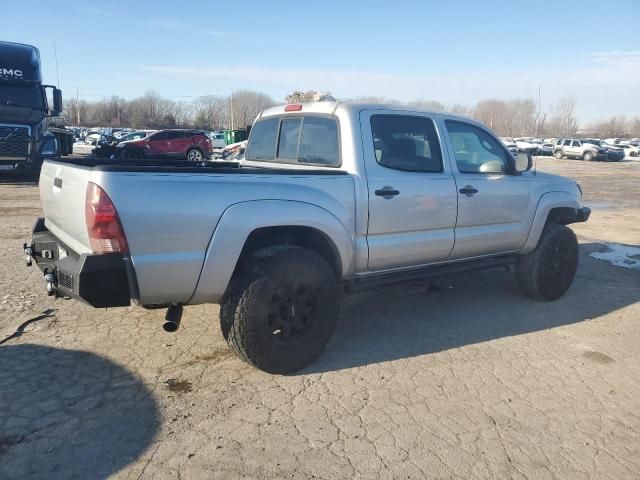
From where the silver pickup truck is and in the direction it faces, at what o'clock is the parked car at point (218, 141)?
The parked car is roughly at 10 o'clock from the silver pickup truck.

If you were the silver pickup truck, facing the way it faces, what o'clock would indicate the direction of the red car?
The red car is roughly at 10 o'clock from the silver pickup truck.

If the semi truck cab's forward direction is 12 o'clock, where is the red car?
The red car is roughly at 7 o'clock from the semi truck cab.

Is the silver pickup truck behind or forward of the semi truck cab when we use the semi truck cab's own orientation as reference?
forward

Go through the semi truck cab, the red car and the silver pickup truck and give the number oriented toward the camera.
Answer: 1

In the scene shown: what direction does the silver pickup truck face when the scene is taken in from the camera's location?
facing away from the viewer and to the right of the viewer

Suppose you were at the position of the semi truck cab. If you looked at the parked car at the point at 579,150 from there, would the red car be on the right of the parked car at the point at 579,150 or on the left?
left

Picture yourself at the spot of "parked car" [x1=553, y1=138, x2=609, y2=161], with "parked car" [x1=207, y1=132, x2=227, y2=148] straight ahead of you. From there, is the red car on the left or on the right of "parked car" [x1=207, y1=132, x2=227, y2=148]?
left

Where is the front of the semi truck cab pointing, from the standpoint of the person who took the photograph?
facing the viewer

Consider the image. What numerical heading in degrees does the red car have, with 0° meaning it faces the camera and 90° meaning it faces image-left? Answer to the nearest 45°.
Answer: approximately 90°

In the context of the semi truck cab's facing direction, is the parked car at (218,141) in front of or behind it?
behind

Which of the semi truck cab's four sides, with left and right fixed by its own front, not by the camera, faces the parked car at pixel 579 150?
left

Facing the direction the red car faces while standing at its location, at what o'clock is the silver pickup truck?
The silver pickup truck is roughly at 9 o'clock from the red car.

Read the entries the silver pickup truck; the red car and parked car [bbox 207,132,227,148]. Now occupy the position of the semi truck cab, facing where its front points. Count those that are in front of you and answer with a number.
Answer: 1

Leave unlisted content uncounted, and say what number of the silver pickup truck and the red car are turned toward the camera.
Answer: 0

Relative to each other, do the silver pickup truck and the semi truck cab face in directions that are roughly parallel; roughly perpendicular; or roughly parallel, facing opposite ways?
roughly perpendicular
